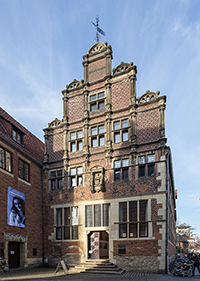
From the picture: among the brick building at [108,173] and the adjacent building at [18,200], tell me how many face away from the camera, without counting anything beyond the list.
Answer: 0

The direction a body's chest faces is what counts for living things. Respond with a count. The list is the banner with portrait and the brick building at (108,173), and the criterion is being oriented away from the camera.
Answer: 0

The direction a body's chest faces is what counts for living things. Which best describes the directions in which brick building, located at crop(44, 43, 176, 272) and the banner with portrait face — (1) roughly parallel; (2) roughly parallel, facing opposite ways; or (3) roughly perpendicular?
roughly perpendicular

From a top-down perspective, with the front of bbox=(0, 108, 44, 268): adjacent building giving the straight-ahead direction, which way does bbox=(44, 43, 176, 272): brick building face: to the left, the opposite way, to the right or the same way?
to the right

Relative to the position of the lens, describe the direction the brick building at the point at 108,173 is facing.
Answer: facing the viewer and to the left of the viewer
